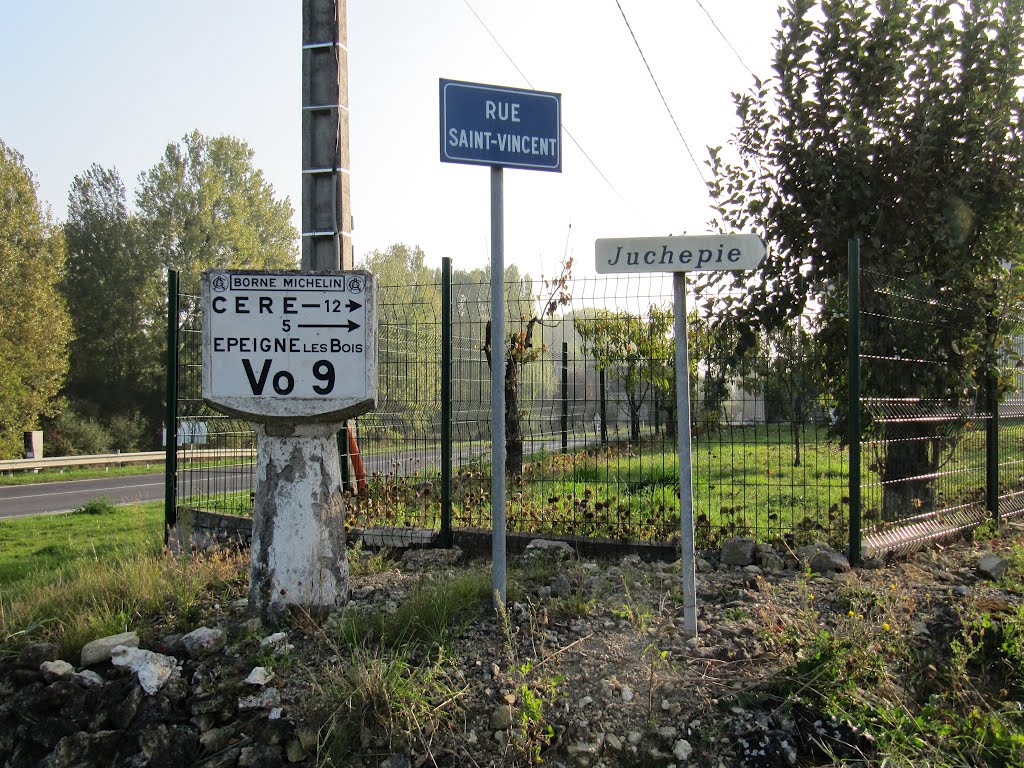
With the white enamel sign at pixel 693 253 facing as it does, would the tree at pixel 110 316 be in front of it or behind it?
behind

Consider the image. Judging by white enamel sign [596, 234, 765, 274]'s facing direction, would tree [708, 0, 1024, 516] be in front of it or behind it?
behind

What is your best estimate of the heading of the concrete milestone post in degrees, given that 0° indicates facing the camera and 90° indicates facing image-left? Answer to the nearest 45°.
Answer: approximately 0°

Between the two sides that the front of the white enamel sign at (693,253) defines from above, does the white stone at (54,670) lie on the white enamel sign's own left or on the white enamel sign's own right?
on the white enamel sign's own right

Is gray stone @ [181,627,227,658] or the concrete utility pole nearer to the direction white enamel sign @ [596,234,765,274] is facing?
the gray stone

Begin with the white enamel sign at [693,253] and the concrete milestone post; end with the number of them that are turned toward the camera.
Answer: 2

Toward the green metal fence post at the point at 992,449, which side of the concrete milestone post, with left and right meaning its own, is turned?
left

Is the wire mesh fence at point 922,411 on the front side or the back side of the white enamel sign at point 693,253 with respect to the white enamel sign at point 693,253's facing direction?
on the back side

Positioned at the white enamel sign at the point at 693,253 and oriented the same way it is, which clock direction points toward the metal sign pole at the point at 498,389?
The metal sign pole is roughly at 3 o'clock from the white enamel sign.

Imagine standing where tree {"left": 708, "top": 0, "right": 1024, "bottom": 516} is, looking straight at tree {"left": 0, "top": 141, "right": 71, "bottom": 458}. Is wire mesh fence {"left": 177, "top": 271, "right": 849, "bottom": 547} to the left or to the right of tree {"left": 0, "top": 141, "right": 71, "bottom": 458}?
left

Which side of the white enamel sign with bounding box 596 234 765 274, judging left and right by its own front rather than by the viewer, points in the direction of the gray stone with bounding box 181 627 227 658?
right

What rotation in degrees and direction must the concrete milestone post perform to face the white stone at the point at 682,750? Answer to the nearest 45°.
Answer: approximately 45° to its left

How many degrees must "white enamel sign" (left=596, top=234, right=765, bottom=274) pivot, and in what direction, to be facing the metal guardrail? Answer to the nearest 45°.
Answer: approximately 135° to its right

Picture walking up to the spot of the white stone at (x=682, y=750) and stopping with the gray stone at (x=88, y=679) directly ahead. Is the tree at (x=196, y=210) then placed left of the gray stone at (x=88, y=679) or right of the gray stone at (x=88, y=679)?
right
